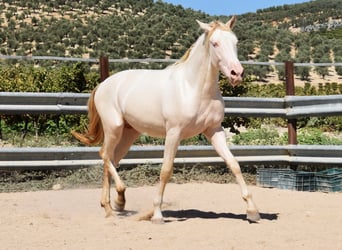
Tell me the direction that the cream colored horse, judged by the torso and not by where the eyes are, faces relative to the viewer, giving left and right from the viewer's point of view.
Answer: facing the viewer and to the right of the viewer
